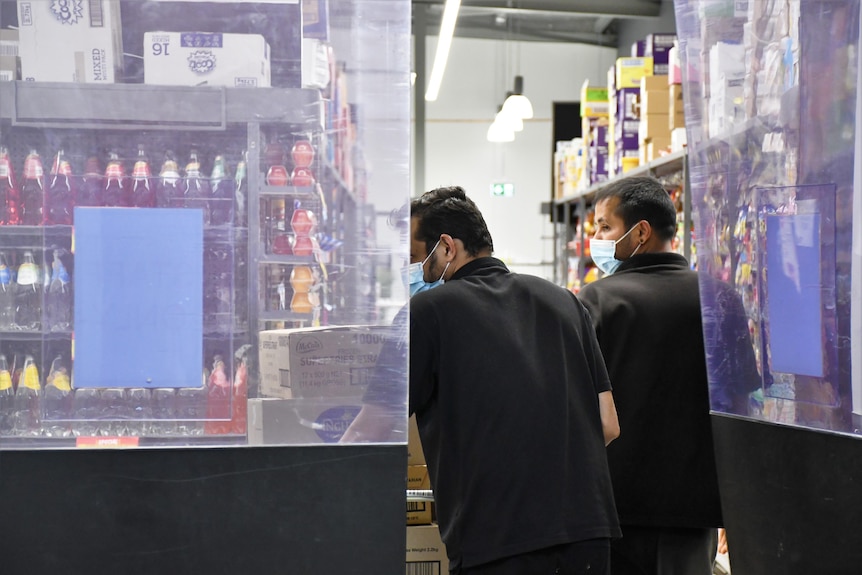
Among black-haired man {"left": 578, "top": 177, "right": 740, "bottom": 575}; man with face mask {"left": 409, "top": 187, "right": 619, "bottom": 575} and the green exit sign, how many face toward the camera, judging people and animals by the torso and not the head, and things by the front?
1

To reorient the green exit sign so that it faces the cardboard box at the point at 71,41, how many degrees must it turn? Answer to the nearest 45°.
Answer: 0° — it already faces it

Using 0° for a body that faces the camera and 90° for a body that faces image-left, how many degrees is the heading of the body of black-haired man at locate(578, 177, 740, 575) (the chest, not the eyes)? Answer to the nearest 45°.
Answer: approximately 135°

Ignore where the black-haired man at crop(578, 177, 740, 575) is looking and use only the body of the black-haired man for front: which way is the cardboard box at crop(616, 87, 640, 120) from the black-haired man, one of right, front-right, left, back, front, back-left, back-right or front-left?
front-right

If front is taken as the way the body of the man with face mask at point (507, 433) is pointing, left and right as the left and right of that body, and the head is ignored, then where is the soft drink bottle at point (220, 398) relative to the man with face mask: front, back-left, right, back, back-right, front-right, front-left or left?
left

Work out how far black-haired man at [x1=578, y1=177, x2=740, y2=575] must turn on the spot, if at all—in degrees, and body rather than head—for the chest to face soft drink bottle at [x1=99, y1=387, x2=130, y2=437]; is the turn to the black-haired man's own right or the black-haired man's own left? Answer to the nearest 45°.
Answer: approximately 90° to the black-haired man's own left

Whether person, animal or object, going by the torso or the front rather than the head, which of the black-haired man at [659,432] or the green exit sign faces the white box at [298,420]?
the green exit sign

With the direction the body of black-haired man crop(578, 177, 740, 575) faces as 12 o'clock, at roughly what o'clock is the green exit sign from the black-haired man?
The green exit sign is roughly at 1 o'clock from the black-haired man.

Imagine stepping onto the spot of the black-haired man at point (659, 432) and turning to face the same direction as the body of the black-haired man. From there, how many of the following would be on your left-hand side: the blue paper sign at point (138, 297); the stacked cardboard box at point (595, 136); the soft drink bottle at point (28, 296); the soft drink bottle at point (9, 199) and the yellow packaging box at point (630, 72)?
3

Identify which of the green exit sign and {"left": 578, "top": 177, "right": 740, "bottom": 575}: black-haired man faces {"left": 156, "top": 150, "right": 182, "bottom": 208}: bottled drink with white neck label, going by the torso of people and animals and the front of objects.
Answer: the green exit sign

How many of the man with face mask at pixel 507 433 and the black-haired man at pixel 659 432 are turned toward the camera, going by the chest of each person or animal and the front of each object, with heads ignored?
0

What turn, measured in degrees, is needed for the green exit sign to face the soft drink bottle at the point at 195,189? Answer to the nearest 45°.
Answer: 0° — it already faces it

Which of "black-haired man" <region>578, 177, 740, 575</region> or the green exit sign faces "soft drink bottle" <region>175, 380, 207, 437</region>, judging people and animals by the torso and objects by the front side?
the green exit sign

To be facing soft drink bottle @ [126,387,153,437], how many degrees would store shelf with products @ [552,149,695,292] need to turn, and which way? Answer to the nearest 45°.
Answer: approximately 45° to its left
